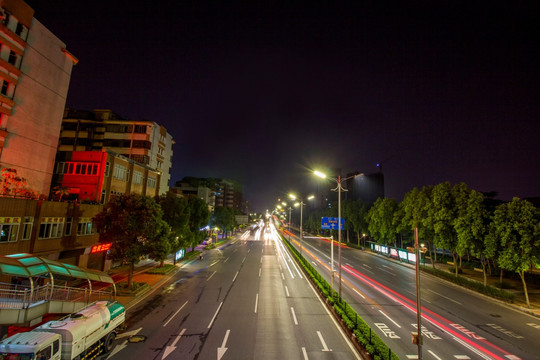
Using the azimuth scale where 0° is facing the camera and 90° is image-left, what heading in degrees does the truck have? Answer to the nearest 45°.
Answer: approximately 45°

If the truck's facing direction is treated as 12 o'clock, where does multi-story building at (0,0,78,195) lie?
The multi-story building is roughly at 4 o'clock from the truck.

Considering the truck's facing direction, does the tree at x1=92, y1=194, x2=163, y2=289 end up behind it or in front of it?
behind

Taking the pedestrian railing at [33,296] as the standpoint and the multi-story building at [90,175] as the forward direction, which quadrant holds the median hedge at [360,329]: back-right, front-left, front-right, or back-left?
back-right

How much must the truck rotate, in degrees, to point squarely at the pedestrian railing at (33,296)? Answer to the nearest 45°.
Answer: approximately 90° to its right

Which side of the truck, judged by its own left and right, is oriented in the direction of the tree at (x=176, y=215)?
back

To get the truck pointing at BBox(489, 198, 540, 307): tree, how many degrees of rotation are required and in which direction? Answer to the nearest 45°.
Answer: approximately 135° to its left

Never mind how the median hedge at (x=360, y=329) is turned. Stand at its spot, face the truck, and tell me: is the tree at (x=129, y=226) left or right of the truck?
right

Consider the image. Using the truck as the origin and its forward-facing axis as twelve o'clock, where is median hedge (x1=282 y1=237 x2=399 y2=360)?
The median hedge is roughly at 8 o'clock from the truck.

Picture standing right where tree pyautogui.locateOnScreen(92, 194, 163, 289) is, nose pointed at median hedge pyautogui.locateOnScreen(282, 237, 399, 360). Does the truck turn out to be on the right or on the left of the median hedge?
right

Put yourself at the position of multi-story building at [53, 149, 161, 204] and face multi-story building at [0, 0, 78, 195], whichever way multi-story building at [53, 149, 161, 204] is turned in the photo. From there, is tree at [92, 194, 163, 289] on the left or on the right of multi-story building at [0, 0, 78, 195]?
left
